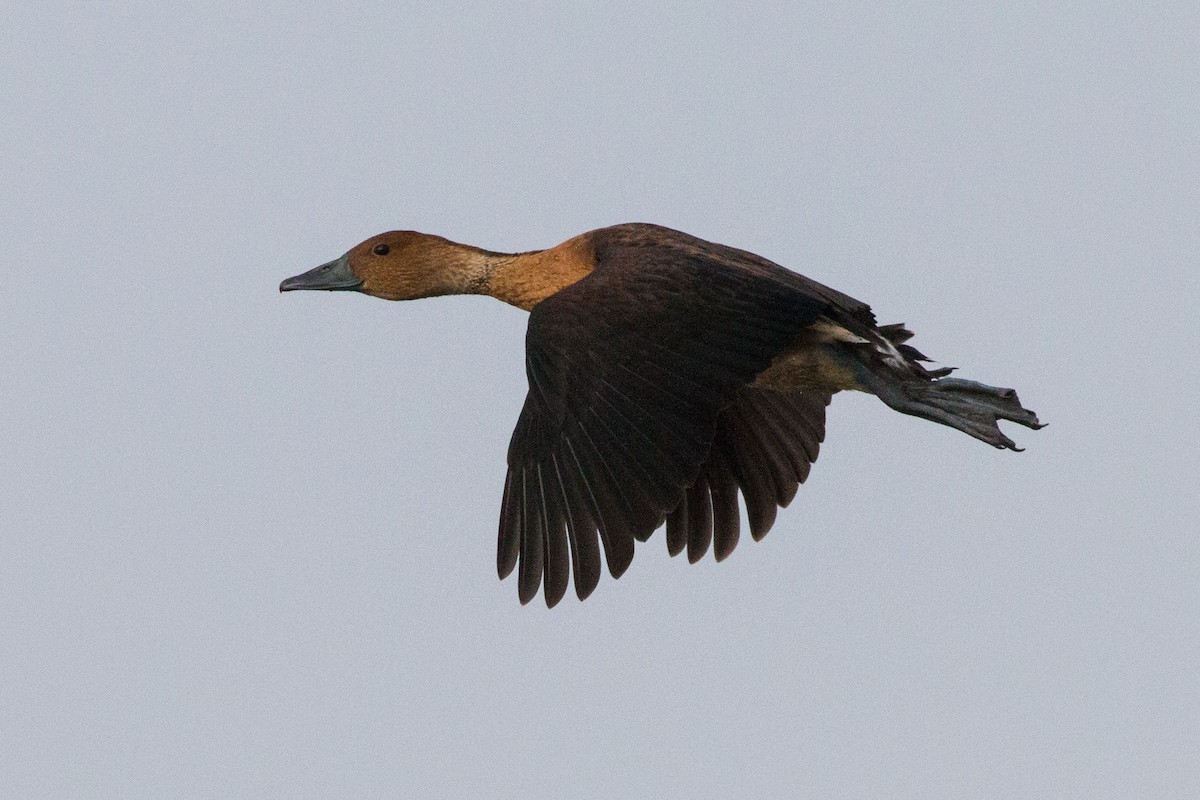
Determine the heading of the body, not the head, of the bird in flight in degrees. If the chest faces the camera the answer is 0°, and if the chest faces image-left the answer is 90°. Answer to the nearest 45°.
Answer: approximately 90°
